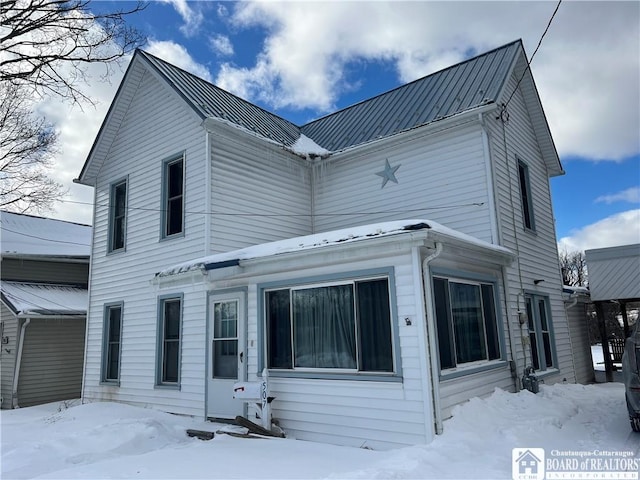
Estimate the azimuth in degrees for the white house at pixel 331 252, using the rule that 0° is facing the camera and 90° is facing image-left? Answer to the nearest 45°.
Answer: approximately 45°

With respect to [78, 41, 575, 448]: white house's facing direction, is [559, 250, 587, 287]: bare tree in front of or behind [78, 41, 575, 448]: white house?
behind
